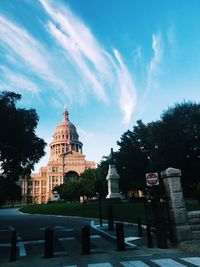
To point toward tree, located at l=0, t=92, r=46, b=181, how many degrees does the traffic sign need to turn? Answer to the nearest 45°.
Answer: approximately 135° to its right

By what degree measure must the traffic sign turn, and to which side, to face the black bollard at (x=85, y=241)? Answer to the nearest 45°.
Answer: approximately 45° to its right

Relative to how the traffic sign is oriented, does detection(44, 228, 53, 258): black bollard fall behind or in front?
in front

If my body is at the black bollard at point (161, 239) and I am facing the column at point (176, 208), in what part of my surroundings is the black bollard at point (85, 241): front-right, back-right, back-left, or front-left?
back-left

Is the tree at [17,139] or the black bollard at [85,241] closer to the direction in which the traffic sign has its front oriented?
the black bollard

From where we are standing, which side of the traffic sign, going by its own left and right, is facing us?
front

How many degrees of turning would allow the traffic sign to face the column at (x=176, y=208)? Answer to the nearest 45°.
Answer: approximately 45° to its left
